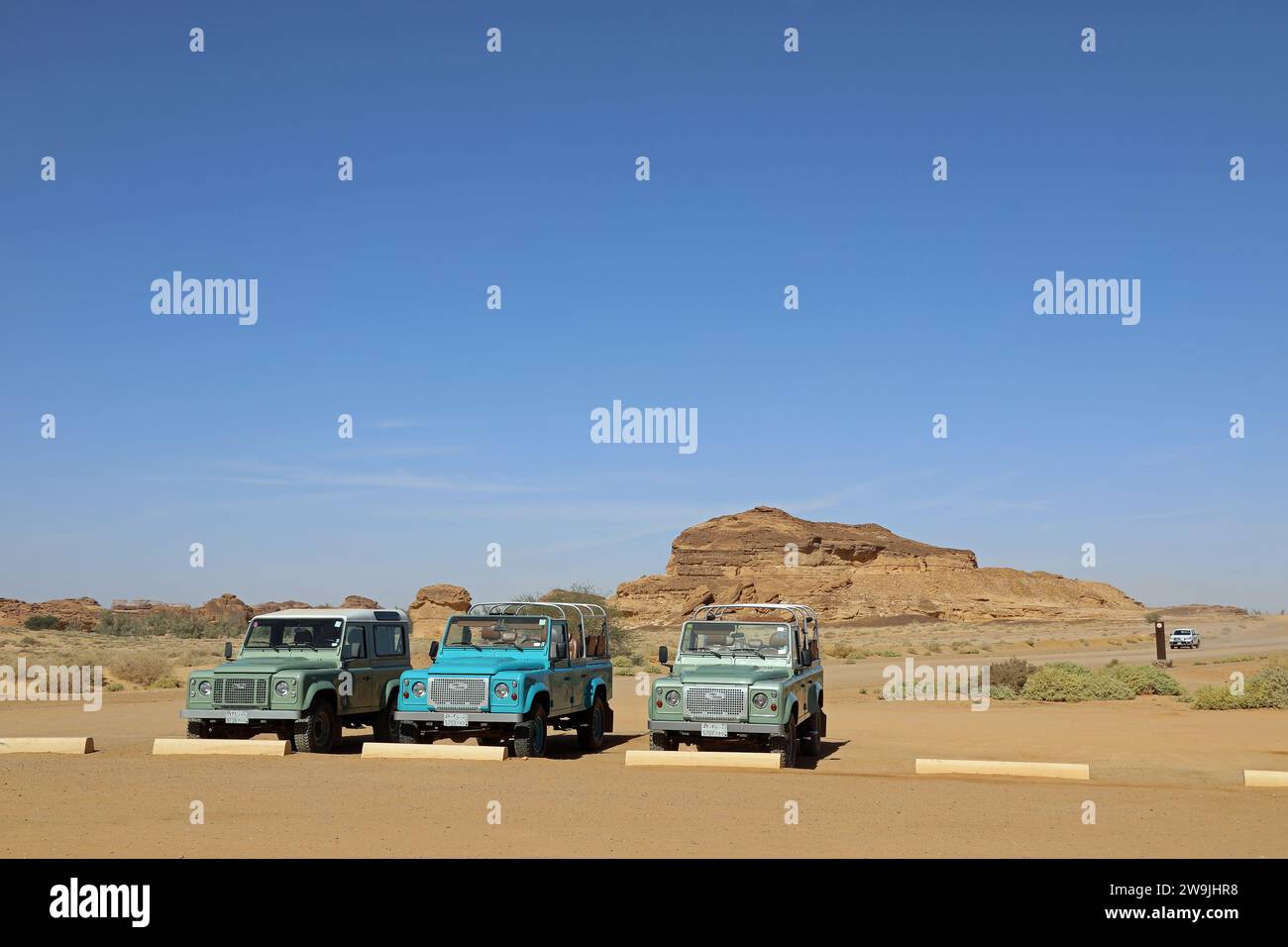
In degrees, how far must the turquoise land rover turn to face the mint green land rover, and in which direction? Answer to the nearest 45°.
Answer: approximately 90° to its left

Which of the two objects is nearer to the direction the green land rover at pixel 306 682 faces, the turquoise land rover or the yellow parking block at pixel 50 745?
the yellow parking block

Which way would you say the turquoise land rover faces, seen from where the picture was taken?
facing the viewer and to the left of the viewer

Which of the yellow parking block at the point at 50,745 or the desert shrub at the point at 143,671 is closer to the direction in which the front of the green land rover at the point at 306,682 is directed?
the yellow parking block

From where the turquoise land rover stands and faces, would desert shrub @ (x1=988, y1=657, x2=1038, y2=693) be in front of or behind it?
behind

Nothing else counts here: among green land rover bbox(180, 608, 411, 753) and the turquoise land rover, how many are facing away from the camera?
0

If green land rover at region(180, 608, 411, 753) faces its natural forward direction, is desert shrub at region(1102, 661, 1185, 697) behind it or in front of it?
behind

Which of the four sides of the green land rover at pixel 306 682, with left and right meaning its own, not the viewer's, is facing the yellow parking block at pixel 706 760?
left

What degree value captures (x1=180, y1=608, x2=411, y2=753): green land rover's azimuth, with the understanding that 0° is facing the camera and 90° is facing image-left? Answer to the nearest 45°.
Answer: approximately 45°
